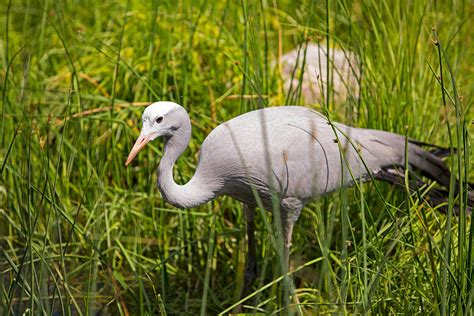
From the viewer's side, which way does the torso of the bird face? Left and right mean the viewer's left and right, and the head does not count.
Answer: facing to the left of the viewer
